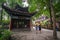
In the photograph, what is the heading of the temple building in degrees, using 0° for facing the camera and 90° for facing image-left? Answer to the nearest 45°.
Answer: approximately 0°
